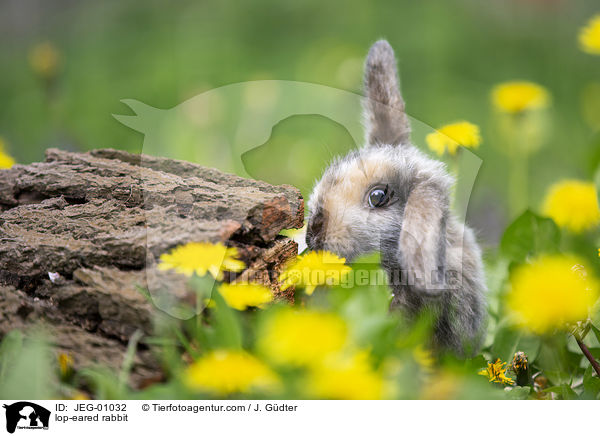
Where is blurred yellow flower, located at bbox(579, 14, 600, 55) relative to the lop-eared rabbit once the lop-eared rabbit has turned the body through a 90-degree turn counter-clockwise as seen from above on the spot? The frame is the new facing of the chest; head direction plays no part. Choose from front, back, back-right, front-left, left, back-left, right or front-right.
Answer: back-left

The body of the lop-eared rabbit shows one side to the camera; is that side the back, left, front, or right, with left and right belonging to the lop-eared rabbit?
left

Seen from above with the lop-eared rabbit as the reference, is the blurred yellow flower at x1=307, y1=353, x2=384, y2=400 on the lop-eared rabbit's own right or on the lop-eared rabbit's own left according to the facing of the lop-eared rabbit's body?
on the lop-eared rabbit's own left

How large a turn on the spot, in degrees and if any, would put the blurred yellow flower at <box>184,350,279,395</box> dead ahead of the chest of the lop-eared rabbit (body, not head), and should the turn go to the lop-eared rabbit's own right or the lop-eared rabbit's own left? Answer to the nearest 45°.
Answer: approximately 90° to the lop-eared rabbit's own left

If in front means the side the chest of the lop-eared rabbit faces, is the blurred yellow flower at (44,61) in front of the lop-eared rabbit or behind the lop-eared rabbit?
in front

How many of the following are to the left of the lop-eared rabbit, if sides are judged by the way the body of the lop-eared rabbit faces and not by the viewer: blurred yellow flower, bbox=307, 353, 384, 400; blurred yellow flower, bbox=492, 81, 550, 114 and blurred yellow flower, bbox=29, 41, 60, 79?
1
